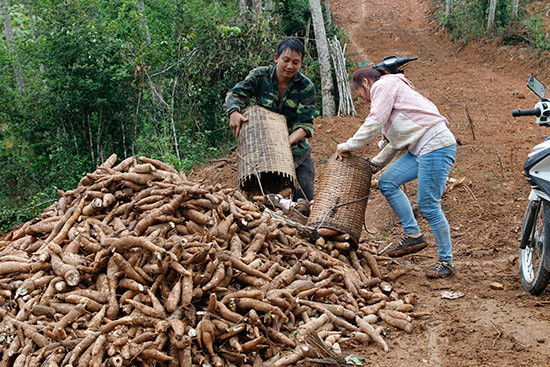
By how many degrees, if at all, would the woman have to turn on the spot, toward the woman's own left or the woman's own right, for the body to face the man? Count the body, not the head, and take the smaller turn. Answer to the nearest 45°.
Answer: approximately 45° to the woman's own right

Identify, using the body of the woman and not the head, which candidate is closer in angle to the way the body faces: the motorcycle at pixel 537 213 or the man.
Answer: the man

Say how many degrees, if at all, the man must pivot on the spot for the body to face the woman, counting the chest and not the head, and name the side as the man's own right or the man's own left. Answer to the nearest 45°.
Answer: approximately 45° to the man's own left

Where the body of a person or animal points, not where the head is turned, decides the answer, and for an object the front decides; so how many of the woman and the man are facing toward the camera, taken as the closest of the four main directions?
1

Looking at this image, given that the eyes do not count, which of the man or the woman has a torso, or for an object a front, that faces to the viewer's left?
the woman

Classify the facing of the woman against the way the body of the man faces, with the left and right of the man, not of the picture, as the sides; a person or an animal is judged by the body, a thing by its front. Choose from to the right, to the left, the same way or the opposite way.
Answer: to the right

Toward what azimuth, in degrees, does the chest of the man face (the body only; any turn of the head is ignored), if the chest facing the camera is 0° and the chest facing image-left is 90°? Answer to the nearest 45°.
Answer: approximately 0°

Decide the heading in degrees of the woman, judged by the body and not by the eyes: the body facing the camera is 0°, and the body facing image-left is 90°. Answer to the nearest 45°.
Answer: approximately 90°
